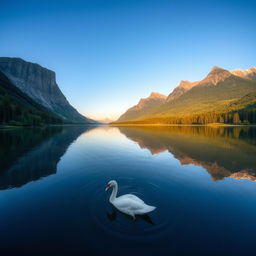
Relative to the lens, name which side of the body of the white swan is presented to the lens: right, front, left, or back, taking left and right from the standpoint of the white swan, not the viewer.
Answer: left
